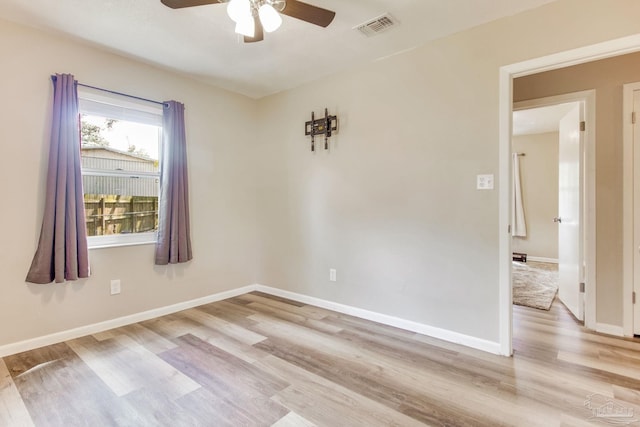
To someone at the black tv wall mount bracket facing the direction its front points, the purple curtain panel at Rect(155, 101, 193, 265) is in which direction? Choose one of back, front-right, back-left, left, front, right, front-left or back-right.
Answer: front-right

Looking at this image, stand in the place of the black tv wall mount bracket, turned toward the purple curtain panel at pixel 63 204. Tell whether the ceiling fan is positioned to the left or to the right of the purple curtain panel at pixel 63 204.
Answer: left

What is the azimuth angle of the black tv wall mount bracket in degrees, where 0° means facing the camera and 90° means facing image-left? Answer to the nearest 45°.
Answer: approximately 45°

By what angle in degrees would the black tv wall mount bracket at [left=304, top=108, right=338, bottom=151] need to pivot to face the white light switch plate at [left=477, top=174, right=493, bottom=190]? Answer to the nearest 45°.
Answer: approximately 90° to its left

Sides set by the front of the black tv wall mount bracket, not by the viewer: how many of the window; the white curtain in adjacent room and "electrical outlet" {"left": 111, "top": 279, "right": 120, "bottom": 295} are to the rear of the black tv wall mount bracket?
1

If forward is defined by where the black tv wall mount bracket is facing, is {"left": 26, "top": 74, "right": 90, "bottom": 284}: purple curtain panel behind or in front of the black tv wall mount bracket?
in front

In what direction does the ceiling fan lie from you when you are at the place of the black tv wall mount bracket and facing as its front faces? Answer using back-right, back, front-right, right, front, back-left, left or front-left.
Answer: front-left

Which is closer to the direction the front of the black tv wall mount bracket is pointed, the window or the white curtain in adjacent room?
the window

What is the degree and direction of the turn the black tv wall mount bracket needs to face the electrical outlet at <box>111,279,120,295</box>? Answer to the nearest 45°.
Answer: approximately 45° to its right
